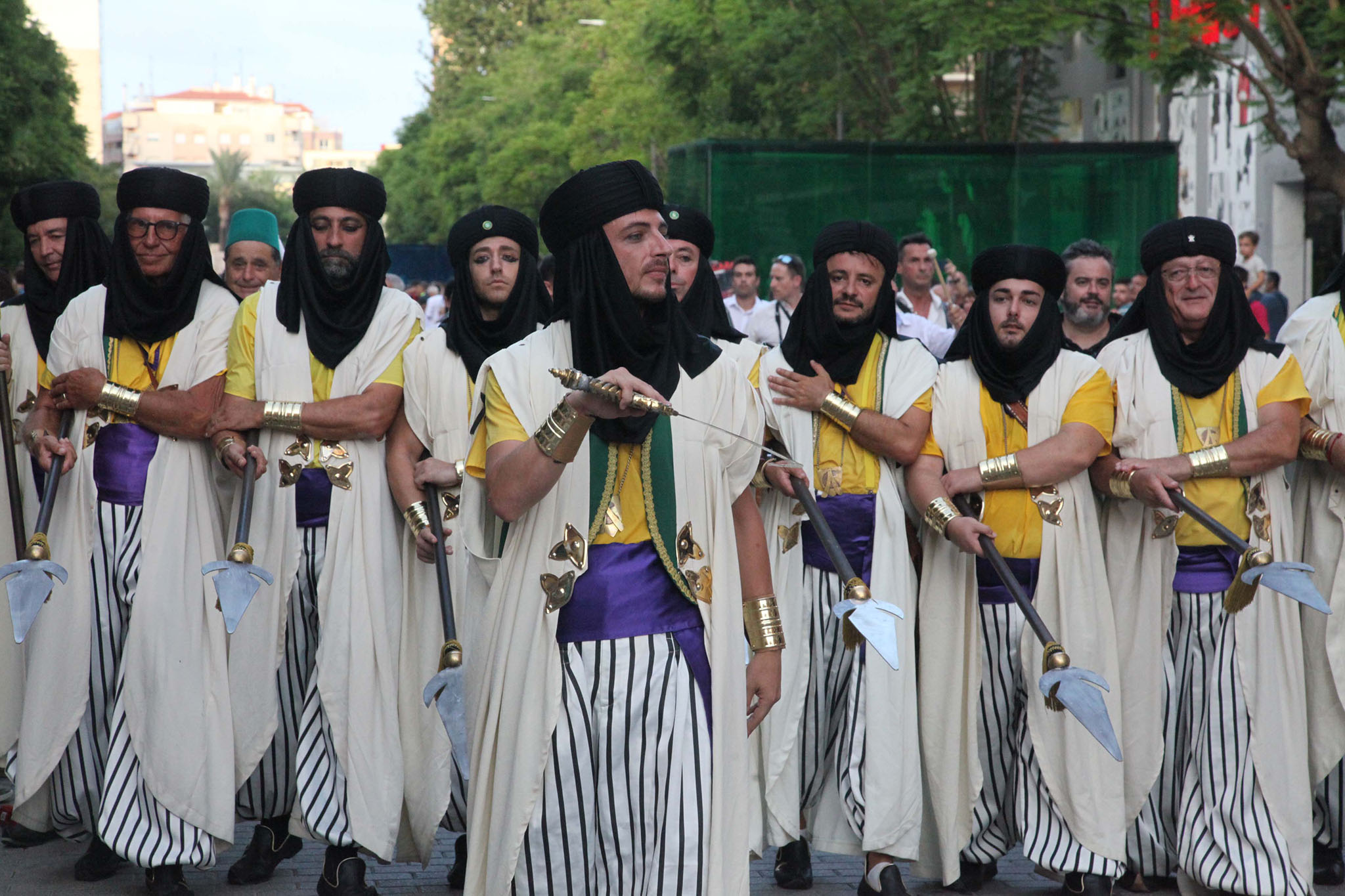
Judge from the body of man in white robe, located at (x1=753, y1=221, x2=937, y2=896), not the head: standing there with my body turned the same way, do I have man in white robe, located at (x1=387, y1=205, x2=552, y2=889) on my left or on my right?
on my right

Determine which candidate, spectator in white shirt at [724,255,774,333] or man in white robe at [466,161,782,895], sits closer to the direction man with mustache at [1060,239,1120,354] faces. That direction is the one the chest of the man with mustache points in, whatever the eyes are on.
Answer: the man in white robe

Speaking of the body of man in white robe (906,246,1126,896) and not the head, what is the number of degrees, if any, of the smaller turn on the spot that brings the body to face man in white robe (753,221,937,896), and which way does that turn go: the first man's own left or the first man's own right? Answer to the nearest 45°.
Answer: approximately 90° to the first man's own right

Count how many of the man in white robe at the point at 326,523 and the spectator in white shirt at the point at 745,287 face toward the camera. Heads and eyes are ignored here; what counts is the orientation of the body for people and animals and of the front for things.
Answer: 2

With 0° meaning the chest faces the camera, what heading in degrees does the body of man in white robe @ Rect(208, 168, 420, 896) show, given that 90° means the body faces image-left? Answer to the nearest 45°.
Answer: approximately 0°

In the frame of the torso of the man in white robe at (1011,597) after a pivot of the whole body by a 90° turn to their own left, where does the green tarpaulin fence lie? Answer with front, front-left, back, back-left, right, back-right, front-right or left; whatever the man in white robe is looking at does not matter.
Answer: left

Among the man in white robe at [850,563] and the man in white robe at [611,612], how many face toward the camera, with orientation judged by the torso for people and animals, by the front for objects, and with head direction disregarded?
2

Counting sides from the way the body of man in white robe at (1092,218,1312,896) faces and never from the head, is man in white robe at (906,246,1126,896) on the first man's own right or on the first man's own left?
on the first man's own right

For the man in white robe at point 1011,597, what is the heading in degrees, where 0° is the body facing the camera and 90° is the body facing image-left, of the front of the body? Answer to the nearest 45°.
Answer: approximately 0°

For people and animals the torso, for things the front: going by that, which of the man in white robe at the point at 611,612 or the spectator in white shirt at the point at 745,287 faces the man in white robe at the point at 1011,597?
the spectator in white shirt
